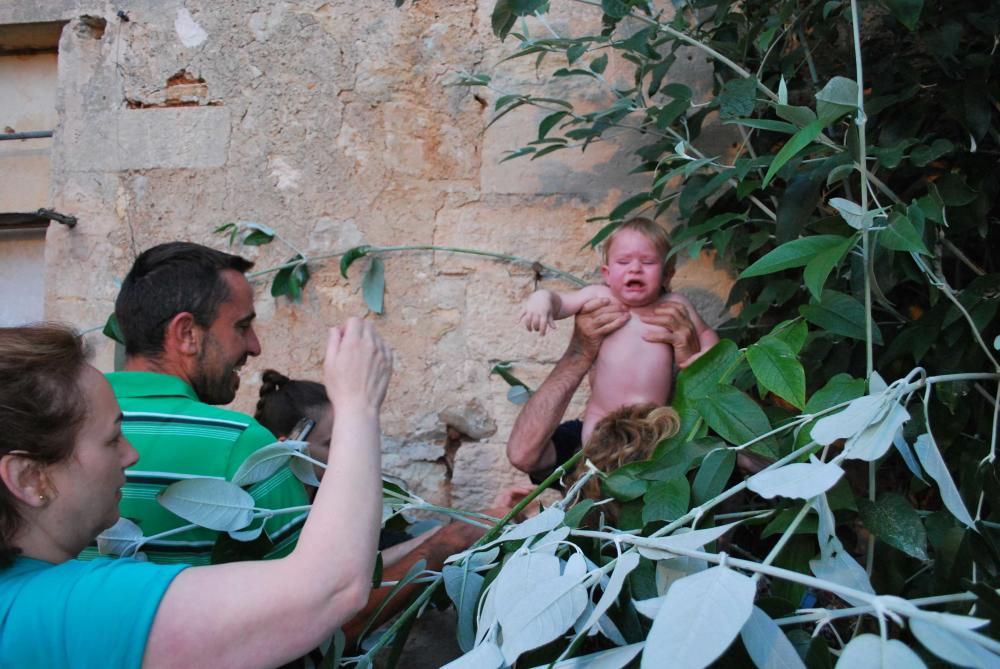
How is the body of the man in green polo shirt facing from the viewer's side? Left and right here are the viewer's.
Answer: facing away from the viewer and to the right of the viewer

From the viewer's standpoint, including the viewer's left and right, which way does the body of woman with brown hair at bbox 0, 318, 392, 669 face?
facing away from the viewer and to the right of the viewer

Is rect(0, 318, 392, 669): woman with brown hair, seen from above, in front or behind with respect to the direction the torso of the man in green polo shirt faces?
behind

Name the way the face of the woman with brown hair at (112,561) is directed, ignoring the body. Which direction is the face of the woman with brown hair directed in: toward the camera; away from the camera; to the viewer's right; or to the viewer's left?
to the viewer's right

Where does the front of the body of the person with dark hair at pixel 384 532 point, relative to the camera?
to the viewer's right

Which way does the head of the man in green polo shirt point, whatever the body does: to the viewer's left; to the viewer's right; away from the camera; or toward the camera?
to the viewer's right

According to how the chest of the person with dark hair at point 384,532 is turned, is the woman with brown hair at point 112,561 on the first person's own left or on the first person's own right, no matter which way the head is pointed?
on the first person's own right
